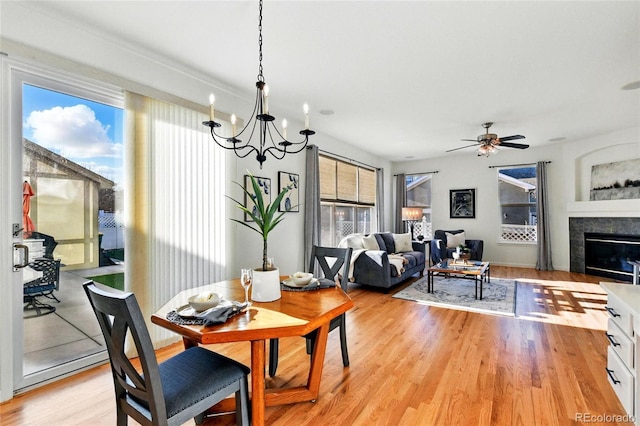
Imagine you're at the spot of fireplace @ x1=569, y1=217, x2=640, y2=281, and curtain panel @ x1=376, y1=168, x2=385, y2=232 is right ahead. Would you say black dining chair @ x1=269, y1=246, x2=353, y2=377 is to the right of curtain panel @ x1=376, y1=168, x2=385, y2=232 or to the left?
left

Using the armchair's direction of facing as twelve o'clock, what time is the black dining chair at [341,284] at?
The black dining chair is roughly at 2 o'clock from the armchair.

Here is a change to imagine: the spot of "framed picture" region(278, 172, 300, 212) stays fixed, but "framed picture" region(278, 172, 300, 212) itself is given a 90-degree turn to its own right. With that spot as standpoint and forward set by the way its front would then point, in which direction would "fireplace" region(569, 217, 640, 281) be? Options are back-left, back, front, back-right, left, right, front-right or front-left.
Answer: back-left

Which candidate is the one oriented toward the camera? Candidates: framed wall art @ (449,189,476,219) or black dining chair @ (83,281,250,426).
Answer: the framed wall art

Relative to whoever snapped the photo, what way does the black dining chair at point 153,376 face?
facing away from the viewer and to the right of the viewer

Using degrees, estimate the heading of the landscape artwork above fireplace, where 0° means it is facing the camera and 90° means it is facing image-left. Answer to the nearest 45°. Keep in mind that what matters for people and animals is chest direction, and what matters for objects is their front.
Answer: approximately 45°

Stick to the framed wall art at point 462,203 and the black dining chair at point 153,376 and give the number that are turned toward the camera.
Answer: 1

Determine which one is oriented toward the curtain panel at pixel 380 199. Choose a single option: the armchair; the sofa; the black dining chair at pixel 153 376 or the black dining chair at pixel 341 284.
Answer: the black dining chair at pixel 153 376

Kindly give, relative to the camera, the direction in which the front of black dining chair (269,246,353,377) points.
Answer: facing the viewer and to the left of the viewer

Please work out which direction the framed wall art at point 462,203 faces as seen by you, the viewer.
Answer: facing the viewer

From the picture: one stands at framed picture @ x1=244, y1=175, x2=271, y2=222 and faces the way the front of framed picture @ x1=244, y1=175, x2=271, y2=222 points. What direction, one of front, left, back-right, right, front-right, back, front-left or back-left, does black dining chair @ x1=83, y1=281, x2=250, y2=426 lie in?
front-right

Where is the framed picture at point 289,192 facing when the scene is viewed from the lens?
facing the viewer and to the right of the viewer

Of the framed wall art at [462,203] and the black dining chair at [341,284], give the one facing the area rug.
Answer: the framed wall art

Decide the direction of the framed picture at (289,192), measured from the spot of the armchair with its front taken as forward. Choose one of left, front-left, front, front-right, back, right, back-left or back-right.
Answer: right

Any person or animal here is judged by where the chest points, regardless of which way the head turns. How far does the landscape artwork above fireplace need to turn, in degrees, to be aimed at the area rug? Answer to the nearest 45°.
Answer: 0° — it already faces it

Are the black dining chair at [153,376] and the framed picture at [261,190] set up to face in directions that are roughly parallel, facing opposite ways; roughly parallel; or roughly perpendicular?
roughly perpendicular

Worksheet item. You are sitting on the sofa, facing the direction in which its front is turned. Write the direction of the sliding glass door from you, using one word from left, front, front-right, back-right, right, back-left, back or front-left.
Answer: right

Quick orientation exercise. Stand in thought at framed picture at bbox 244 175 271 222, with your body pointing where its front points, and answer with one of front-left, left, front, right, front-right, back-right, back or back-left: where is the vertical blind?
right

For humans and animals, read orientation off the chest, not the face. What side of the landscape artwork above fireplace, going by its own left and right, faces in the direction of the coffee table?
front

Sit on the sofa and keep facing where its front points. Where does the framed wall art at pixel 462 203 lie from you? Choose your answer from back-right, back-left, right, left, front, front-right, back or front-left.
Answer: left
